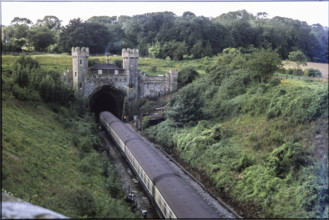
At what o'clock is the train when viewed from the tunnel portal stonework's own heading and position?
The train is roughly at 12 o'clock from the tunnel portal stonework.

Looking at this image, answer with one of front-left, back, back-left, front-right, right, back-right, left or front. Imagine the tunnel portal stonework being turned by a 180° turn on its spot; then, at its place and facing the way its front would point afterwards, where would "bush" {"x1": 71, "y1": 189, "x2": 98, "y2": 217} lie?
back

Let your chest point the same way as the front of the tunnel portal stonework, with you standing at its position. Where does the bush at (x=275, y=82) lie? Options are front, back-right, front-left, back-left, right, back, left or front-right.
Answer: front-left

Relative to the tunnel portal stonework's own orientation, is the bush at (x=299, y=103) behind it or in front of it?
in front

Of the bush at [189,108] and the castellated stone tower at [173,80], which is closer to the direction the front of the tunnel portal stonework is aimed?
the bush

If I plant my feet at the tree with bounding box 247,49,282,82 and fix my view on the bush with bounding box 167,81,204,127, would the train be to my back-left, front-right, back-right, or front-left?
front-left

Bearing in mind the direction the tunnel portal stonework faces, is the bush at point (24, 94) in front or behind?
in front

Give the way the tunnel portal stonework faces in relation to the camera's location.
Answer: facing the viewer

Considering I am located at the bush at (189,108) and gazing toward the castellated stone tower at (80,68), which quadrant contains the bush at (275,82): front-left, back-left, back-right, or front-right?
back-right

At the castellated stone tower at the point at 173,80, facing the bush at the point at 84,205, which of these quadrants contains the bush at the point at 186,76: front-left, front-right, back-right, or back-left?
back-left
